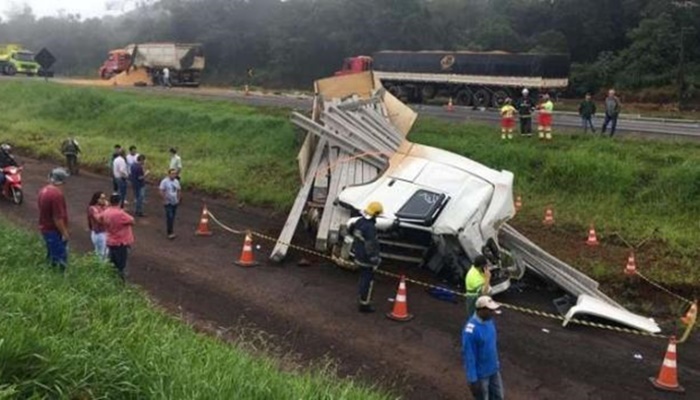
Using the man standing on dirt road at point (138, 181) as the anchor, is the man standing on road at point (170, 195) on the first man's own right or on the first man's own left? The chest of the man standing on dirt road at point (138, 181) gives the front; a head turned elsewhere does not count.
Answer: on the first man's own right

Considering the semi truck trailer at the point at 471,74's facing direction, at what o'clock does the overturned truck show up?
The overturned truck is roughly at 9 o'clock from the semi truck trailer.

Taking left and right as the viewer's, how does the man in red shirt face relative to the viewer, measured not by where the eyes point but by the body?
facing away from the viewer and to the right of the viewer

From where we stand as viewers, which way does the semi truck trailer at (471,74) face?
facing to the left of the viewer

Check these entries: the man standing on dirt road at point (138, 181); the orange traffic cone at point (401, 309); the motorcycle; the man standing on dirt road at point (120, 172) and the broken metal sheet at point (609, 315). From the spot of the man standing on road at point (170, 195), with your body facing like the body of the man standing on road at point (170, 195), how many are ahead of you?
2

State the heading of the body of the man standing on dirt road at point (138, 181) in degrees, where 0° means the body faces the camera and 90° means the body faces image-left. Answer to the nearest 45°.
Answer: approximately 270°

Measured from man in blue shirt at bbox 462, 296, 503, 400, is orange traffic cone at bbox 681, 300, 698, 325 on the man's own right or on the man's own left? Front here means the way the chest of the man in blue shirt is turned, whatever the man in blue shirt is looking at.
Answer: on the man's own left

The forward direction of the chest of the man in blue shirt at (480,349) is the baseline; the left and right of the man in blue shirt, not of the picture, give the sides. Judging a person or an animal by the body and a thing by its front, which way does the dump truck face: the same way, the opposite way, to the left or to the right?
to the right

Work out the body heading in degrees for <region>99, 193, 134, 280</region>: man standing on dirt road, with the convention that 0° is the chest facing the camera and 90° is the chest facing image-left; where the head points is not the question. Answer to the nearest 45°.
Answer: approximately 180°

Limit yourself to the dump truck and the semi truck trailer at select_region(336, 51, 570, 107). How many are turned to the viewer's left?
2

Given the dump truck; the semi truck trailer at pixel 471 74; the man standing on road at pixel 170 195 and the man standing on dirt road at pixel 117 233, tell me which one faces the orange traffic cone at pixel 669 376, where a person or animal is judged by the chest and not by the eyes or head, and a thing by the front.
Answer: the man standing on road at pixel 170 195
